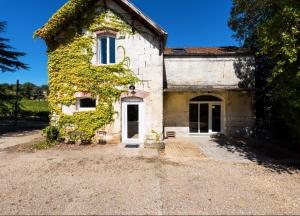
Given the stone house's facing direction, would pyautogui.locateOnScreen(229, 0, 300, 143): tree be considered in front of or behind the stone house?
in front

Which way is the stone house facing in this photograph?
toward the camera

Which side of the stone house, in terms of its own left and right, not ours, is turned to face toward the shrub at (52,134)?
right

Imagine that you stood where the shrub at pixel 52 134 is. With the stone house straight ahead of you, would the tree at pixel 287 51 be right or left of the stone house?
right
